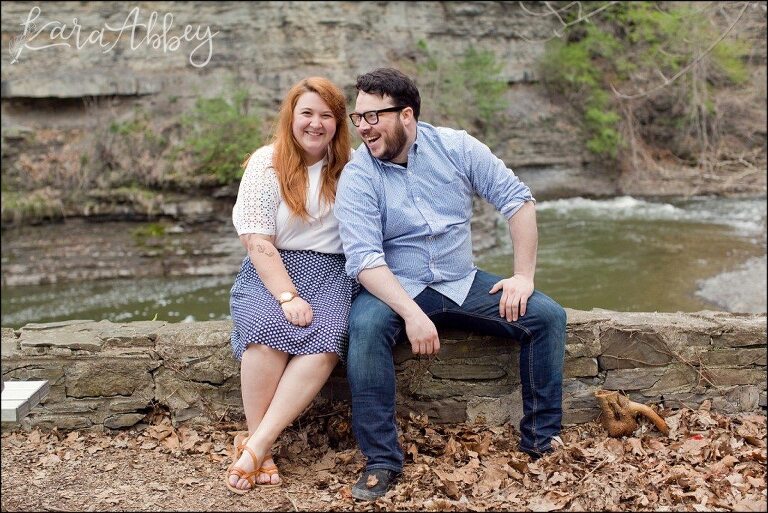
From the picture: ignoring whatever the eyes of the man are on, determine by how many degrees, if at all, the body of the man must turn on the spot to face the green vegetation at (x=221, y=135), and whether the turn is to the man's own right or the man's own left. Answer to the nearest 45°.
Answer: approximately 180°

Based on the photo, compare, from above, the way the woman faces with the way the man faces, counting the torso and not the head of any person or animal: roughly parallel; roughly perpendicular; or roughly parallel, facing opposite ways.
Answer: roughly parallel

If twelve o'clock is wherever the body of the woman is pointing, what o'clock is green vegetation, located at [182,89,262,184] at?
The green vegetation is roughly at 6 o'clock from the woman.

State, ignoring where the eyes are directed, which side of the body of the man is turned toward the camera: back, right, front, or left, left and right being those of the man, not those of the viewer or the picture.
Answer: front

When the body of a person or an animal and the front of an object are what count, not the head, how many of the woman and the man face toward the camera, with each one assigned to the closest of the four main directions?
2

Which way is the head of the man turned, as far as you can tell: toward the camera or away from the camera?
toward the camera

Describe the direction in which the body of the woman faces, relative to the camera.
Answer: toward the camera

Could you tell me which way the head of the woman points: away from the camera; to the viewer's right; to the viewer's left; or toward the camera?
toward the camera
